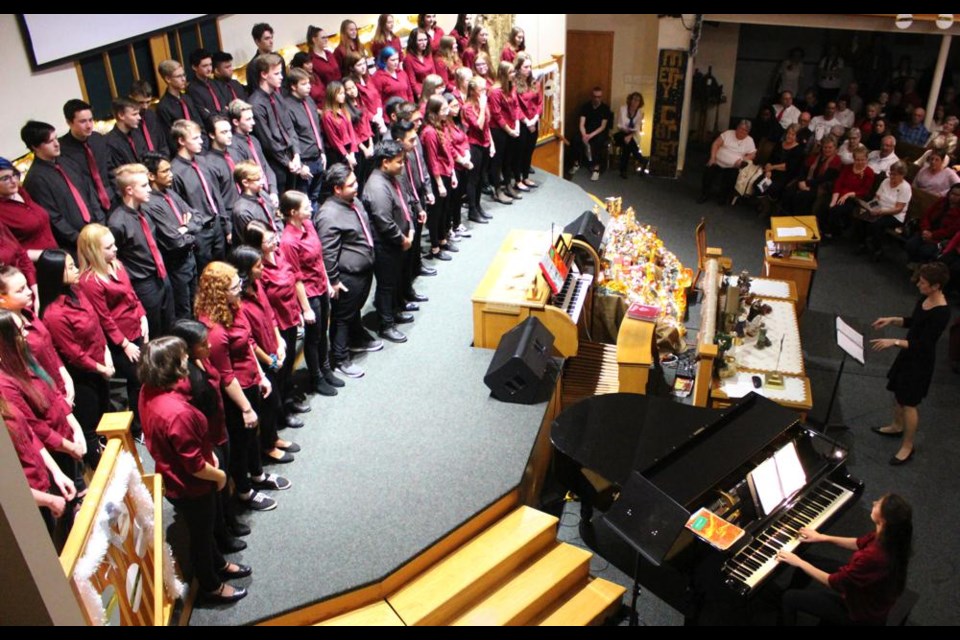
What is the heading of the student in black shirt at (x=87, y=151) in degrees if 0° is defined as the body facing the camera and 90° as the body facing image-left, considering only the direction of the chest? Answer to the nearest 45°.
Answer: approximately 315°

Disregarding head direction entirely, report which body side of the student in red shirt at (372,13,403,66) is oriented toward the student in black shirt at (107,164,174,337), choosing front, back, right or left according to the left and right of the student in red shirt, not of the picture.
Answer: right

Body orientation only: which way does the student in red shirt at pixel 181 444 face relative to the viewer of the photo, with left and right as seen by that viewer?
facing to the right of the viewer

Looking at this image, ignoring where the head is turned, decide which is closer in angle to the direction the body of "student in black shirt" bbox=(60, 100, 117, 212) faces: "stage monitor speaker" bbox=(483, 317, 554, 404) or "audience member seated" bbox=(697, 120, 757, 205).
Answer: the stage monitor speaker

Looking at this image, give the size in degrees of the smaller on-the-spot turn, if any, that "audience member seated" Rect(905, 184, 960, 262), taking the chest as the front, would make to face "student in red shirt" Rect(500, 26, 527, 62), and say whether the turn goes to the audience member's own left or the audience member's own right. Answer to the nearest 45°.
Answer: approximately 45° to the audience member's own right

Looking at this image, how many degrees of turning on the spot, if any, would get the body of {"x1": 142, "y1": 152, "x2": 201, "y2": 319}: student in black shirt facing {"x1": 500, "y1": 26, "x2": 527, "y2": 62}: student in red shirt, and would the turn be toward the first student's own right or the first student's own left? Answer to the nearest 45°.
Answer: approximately 90° to the first student's own left

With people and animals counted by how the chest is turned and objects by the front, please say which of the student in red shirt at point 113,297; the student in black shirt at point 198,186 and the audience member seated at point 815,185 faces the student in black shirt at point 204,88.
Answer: the audience member seated

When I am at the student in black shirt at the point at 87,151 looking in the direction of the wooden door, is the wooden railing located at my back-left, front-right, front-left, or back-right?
back-right
